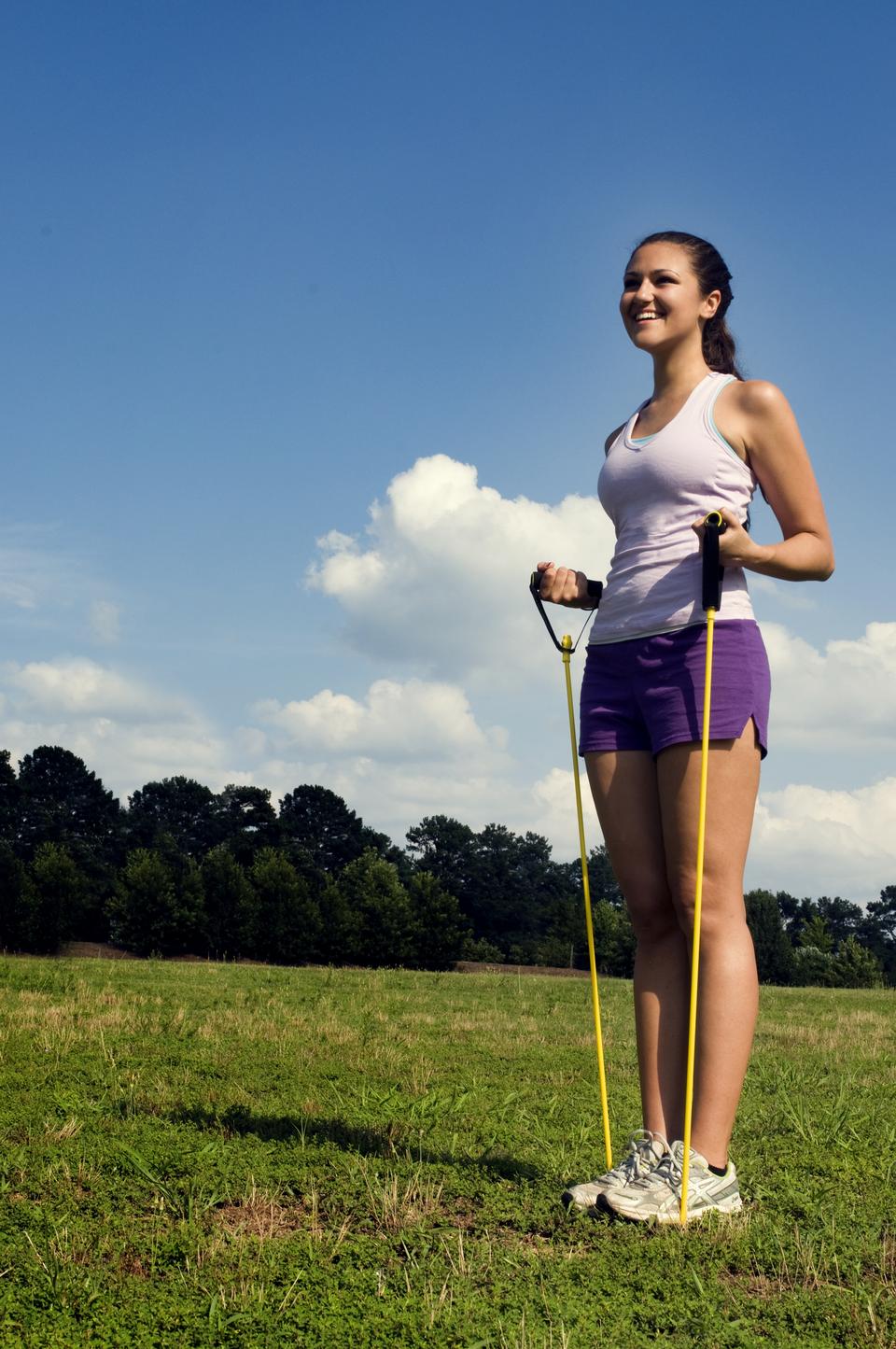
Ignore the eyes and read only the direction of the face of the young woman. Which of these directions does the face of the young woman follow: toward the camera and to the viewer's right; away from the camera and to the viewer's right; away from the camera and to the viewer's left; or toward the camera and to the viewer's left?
toward the camera and to the viewer's left

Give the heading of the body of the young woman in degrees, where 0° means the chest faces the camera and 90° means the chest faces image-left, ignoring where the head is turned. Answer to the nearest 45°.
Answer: approximately 45°
